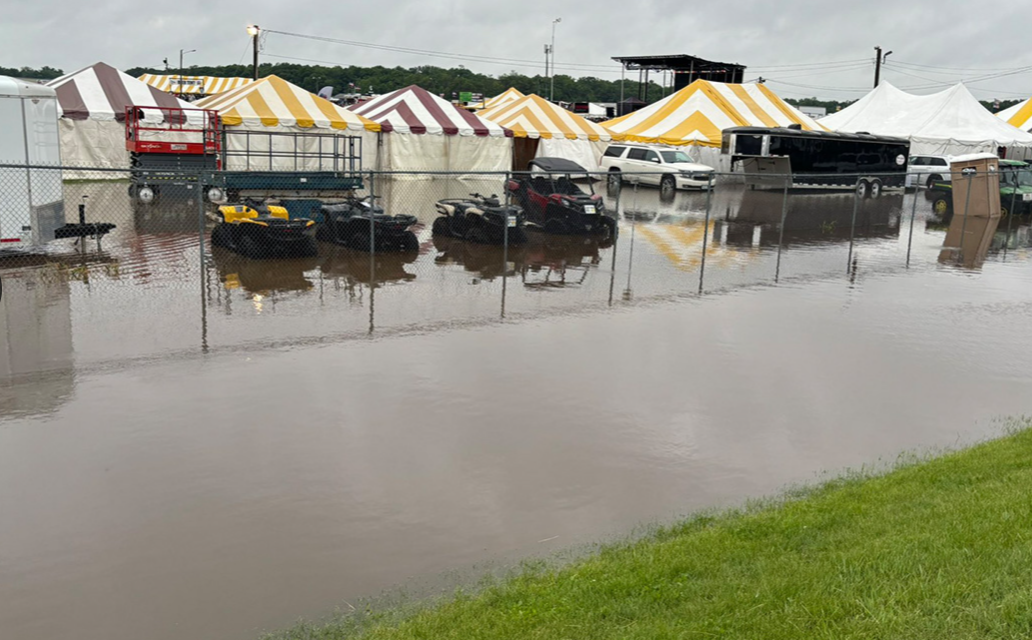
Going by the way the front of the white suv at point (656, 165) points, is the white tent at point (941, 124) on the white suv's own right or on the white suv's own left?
on the white suv's own left

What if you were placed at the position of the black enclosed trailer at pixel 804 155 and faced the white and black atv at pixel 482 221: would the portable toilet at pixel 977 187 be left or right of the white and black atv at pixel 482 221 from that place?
left

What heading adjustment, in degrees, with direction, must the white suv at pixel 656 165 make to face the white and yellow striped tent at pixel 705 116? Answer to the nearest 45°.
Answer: approximately 135° to its left

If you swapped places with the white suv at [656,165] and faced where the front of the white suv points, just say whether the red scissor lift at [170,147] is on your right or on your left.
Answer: on your right

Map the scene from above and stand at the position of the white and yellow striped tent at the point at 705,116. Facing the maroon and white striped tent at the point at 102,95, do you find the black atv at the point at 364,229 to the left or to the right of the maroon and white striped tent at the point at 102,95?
left

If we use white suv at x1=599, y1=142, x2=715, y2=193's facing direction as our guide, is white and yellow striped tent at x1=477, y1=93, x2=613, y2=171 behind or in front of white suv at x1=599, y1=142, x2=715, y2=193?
behind

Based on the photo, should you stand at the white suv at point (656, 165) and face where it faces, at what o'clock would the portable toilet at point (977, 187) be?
The portable toilet is roughly at 12 o'clock from the white suv.

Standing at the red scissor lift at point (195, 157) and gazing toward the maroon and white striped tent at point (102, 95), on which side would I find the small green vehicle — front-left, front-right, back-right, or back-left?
back-right

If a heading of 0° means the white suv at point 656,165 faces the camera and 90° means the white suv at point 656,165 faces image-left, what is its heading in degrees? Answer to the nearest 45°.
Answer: approximately 315°

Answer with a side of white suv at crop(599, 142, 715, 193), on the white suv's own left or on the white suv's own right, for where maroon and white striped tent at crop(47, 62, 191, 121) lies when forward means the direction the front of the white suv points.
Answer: on the white suv's own right

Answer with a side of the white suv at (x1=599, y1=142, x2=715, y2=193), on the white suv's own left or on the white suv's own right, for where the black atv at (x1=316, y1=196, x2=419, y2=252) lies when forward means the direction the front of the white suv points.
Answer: on the white suv's own right

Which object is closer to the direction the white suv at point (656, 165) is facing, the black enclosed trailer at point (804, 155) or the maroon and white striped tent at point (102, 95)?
the black enclosed trailer
